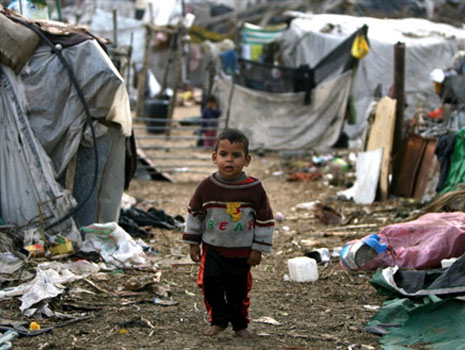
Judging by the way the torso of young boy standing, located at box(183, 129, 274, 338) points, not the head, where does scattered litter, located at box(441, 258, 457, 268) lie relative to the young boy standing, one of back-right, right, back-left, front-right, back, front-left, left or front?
back-left

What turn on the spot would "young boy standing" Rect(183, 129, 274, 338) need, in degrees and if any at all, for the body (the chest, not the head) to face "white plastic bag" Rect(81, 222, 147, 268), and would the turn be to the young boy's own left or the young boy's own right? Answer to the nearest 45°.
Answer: approximately 135° to the young boy's own right

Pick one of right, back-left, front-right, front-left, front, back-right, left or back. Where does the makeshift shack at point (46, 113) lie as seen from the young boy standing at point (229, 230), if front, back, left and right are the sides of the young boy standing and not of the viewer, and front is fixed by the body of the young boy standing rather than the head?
back-right

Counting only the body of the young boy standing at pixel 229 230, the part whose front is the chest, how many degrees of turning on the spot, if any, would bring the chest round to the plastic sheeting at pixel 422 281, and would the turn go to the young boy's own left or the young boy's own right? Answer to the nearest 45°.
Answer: approximately 135° to the young boy's own left

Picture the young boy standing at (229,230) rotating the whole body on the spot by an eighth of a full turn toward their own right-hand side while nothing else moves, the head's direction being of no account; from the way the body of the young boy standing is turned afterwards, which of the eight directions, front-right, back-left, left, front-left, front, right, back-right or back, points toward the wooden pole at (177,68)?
back-right

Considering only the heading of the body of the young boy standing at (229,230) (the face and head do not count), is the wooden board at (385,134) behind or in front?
behind

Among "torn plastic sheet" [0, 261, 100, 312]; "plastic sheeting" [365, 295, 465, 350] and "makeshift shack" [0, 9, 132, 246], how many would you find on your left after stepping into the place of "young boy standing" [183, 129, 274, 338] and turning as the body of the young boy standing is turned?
1

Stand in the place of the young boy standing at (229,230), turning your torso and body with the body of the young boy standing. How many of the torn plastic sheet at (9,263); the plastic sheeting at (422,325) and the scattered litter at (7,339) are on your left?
1

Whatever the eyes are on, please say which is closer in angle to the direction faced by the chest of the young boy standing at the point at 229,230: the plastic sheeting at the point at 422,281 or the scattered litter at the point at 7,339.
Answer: the scattered litter

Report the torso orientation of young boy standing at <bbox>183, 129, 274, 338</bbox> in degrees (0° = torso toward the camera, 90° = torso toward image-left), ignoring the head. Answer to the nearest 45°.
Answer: approximately 0°

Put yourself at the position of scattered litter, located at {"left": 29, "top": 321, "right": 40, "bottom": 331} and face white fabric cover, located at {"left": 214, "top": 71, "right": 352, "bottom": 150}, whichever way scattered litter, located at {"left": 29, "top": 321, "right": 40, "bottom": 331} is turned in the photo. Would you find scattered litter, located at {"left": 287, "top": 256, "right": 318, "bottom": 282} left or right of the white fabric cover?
right
